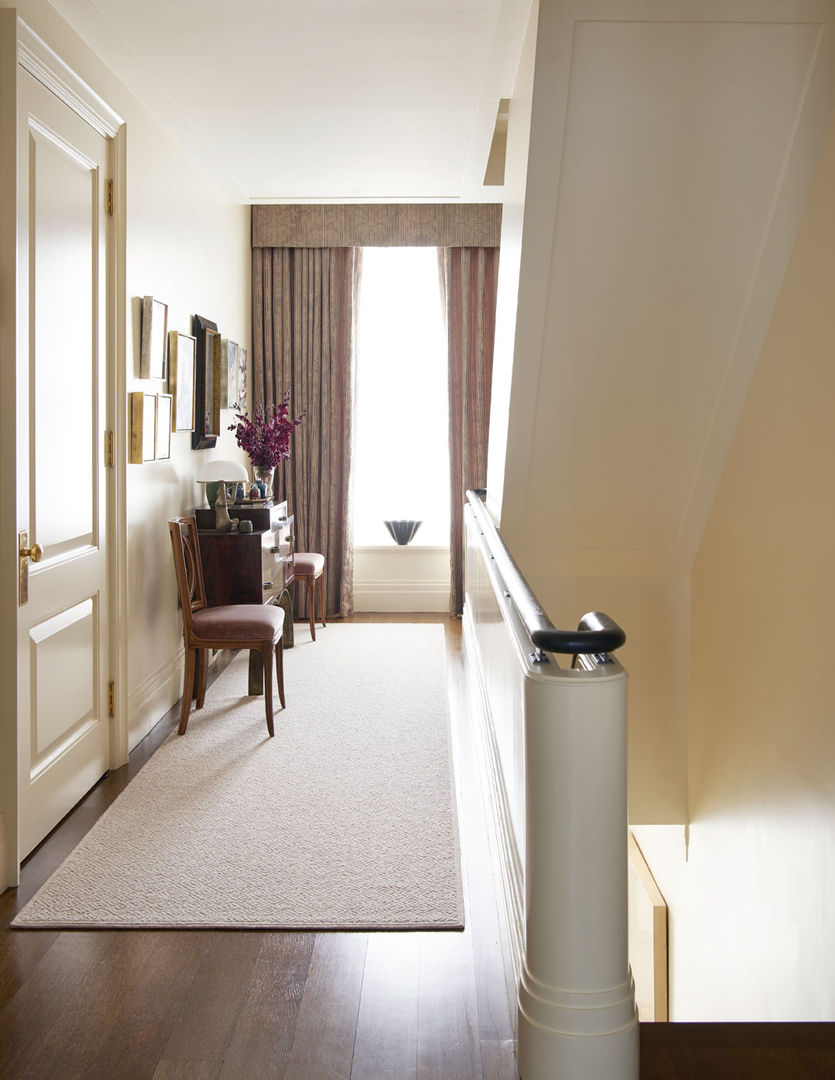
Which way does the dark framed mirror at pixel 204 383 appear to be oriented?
to the viewer's right

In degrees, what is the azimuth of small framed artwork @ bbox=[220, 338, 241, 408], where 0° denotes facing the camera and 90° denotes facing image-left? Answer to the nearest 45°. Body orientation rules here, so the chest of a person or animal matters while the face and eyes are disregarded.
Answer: approximately 270°

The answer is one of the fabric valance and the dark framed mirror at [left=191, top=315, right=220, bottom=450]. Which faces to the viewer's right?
the dark framed mirror

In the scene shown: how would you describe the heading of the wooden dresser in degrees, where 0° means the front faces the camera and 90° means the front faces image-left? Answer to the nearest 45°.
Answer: approximately 270°

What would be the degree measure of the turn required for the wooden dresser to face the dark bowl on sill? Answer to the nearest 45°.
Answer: approximately 45° to its left

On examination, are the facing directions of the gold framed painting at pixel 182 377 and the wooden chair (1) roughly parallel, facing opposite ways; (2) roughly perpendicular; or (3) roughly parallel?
roughly parallel

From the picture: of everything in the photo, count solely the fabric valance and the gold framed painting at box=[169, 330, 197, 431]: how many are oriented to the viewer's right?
1

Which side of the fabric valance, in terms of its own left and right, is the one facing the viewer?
front

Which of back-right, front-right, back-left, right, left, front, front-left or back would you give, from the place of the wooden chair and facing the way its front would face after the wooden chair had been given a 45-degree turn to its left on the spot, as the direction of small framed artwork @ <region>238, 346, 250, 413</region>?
front-left

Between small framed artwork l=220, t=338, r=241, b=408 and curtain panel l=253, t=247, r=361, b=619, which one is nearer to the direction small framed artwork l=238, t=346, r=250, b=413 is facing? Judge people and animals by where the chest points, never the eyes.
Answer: the curtain panel

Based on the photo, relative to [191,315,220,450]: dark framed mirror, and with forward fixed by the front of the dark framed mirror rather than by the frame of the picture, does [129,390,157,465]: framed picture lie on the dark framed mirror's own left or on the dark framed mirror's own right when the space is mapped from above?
on the dark framed mirror's own right

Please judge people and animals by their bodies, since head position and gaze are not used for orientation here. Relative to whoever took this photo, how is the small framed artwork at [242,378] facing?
facing to the right of the viewer

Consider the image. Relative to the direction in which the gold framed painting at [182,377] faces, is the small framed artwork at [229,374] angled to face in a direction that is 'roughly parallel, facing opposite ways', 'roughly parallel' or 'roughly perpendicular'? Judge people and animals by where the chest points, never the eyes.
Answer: roughly parallel

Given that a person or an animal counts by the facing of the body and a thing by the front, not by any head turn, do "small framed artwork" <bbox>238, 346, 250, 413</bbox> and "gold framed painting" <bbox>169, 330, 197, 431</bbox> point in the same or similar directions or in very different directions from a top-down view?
same or similar directions

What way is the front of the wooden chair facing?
to the viewer's right

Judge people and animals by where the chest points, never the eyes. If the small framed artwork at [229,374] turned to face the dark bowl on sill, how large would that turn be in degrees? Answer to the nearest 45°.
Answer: approximately 45° to its left

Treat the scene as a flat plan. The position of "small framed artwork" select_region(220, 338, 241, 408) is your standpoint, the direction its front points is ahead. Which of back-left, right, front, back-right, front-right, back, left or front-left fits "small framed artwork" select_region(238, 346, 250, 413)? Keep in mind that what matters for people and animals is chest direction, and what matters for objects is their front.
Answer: left
